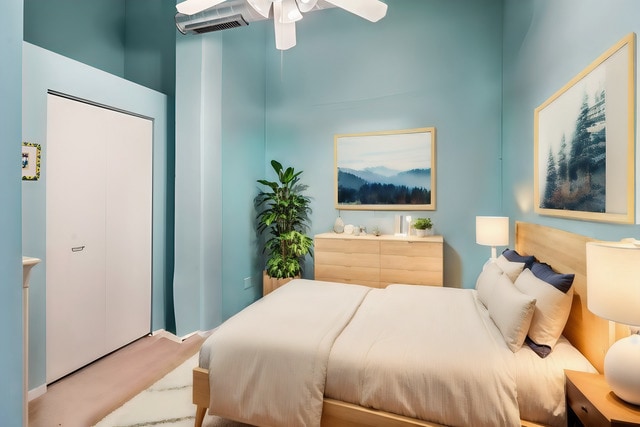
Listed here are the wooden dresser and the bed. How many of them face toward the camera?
1

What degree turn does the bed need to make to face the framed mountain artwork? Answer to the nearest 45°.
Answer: approximately 90° to its right

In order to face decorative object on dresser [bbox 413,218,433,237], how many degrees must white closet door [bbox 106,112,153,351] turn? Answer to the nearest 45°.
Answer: approximately 45° to its left

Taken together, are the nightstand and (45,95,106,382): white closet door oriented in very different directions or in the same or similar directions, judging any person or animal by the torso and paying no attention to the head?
very different directions

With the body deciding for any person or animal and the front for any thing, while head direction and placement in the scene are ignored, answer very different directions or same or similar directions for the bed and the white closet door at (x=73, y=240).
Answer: very different directions

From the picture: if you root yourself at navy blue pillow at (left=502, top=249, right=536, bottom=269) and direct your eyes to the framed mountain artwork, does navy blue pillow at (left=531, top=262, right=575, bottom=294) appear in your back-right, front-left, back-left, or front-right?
back-left
